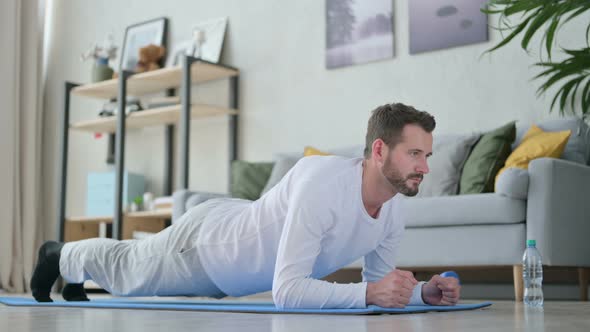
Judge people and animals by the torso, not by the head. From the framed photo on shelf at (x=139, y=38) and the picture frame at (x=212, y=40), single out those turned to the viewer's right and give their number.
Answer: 0

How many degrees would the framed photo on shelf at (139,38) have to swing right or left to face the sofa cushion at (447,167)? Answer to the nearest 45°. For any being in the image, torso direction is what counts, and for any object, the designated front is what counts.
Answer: approximately 90° to its left

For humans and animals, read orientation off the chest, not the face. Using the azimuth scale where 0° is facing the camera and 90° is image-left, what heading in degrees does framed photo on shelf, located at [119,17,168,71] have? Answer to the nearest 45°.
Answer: approximately 45°

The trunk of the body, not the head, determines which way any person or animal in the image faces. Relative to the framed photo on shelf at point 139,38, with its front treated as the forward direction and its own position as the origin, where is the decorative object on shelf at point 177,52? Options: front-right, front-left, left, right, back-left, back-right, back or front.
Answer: left

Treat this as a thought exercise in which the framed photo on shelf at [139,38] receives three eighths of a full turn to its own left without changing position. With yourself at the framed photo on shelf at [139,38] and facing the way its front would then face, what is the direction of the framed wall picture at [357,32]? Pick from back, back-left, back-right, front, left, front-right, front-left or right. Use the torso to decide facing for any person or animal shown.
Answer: front-right

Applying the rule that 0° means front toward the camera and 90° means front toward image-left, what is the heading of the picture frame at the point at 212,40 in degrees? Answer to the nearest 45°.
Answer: approximately 45°

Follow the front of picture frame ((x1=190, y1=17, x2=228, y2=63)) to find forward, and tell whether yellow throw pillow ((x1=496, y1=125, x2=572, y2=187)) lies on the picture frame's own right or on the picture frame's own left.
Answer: on the picture frame's own left

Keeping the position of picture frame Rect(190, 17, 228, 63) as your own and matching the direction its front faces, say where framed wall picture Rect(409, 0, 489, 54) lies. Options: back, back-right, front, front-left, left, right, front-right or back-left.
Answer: left

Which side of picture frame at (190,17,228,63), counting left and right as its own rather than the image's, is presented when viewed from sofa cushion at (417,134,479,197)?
left
